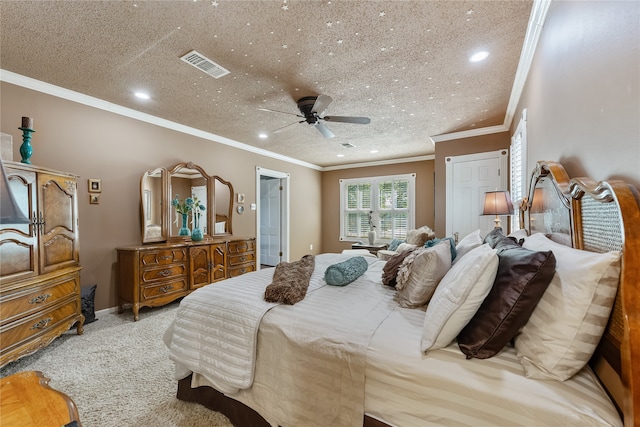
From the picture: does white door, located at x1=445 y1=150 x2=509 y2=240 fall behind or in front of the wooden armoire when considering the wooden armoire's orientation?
in front

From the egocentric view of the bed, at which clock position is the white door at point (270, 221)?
The white door is roughly at 2 o'clock from the bed.

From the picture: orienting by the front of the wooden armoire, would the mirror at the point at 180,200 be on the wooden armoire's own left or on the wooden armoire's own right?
on the wooden armoire's own left

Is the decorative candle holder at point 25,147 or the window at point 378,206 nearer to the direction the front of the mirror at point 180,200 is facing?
the window

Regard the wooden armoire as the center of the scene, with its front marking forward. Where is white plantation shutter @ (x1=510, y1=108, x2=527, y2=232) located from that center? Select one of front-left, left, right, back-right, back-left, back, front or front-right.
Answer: front

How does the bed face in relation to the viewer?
to the viewer's left

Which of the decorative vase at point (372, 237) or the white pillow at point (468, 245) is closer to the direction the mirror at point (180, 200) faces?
the white pillow

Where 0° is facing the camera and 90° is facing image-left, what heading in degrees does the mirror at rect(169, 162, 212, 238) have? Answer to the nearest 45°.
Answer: approximately 315°

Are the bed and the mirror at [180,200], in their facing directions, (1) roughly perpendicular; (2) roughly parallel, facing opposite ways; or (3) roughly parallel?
roughly parallel, facing opposite ways

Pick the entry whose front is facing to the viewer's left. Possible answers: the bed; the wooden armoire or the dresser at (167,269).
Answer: the bed

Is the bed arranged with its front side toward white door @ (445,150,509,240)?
no

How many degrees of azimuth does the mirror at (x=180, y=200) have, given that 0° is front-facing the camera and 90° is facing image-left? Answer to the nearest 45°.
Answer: approximately 315°

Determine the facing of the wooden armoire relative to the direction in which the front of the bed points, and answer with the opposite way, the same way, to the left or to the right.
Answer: the opposite way

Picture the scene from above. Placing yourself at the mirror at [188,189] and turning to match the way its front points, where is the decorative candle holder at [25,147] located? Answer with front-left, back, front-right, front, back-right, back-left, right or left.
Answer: right

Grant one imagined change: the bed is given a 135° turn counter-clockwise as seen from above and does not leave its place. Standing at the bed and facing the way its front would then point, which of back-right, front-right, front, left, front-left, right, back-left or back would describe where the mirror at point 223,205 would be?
back

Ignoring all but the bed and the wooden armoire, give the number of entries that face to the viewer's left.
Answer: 1

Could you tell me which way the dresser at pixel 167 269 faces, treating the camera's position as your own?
facing the viewer and to the right of the viewer

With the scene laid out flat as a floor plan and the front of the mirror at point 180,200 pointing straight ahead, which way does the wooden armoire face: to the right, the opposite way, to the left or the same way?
the same way
